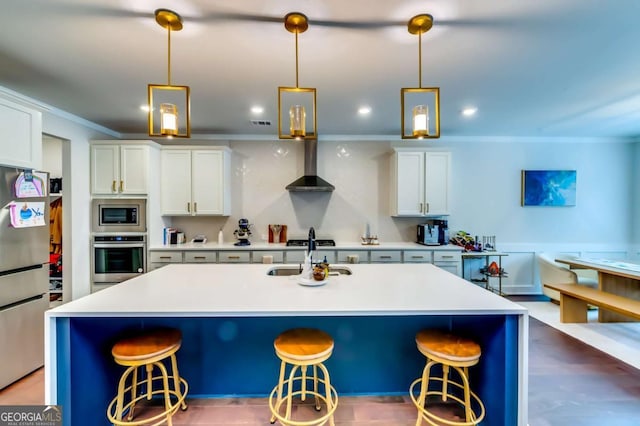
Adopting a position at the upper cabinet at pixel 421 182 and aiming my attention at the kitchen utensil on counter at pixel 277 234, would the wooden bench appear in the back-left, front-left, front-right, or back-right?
back-left

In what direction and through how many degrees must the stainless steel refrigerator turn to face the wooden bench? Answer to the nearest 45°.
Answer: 0° — it already faces it

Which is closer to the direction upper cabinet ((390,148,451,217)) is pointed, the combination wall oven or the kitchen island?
the kitchen island

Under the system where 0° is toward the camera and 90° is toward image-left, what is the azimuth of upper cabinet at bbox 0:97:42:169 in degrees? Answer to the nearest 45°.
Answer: approximately 315°

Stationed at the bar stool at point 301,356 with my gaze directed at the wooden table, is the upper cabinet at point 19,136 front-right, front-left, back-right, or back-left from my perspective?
back-left

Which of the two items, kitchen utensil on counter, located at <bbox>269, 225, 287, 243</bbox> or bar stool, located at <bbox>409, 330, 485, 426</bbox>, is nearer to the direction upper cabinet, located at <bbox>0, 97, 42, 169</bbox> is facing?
the bar stool

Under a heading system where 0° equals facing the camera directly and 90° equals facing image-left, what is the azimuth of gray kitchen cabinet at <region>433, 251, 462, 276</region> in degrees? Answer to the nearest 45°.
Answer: approximately 0°

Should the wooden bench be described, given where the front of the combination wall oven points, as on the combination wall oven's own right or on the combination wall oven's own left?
on the combination wall oven's own left

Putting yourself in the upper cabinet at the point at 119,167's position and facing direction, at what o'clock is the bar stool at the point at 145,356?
The bar stool is roughly at 12 o'clock from the upper cabinet.

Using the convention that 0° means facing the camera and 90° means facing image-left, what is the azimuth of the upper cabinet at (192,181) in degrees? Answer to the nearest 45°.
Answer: approximately 0°

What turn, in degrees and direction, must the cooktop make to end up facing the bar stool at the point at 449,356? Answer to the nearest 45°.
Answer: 0° — it already faces it
